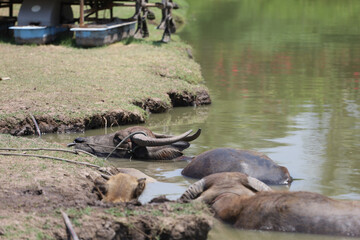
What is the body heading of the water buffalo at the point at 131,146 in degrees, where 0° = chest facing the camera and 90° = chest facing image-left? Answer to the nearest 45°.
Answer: approximately 90°

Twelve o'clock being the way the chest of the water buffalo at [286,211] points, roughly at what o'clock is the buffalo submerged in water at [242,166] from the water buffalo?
The buffalo submerged in water is roughly at 1 o'clock from the water buffalo.

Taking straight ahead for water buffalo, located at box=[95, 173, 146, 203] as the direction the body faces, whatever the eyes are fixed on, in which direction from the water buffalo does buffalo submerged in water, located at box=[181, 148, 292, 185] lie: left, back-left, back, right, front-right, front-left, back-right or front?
back-left

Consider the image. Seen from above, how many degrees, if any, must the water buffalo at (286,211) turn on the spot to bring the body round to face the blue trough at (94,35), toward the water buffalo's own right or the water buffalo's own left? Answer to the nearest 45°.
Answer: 0° — it already faces it

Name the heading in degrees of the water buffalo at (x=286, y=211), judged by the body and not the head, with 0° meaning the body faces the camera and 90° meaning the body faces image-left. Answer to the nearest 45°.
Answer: approximately 135°

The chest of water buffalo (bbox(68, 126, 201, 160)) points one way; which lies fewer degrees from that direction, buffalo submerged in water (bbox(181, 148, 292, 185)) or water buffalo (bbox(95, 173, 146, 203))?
the water buffalo
